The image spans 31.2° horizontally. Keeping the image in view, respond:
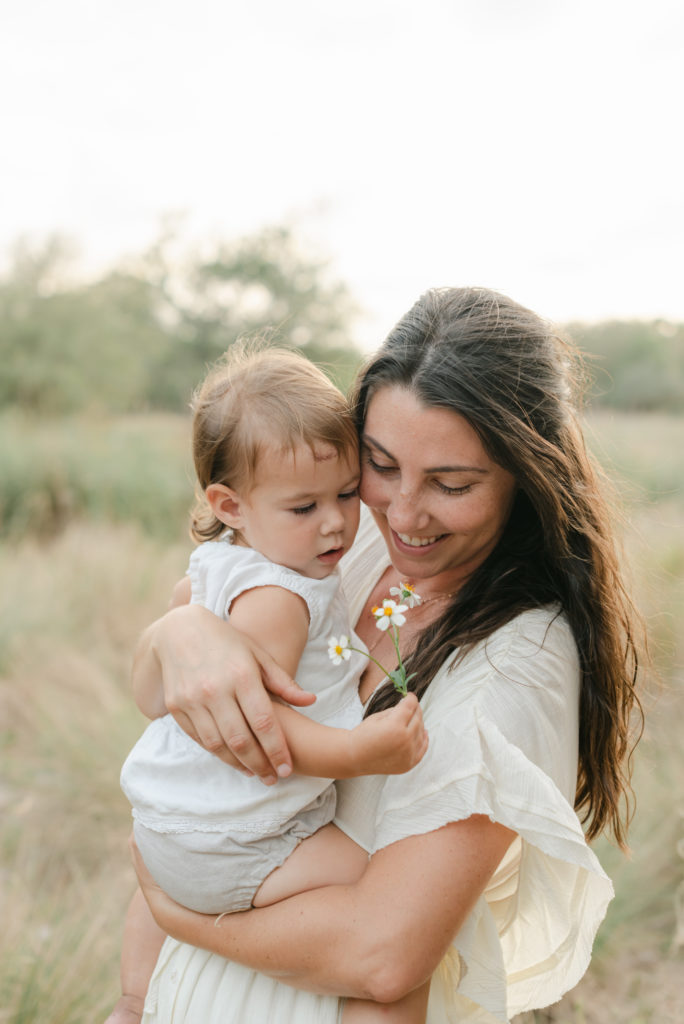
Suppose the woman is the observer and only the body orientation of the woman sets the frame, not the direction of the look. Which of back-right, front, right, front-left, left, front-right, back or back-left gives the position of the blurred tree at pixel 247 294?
back-right

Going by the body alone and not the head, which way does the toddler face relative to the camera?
to the viewer's right

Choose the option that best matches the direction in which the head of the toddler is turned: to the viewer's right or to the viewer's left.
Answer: to the viewer's right

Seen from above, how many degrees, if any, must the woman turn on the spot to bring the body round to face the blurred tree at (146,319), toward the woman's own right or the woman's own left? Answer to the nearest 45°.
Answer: approximately 135° to the woman's own right

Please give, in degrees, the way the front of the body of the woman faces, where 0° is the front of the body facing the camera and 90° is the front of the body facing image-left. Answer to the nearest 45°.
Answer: approximately 45°
